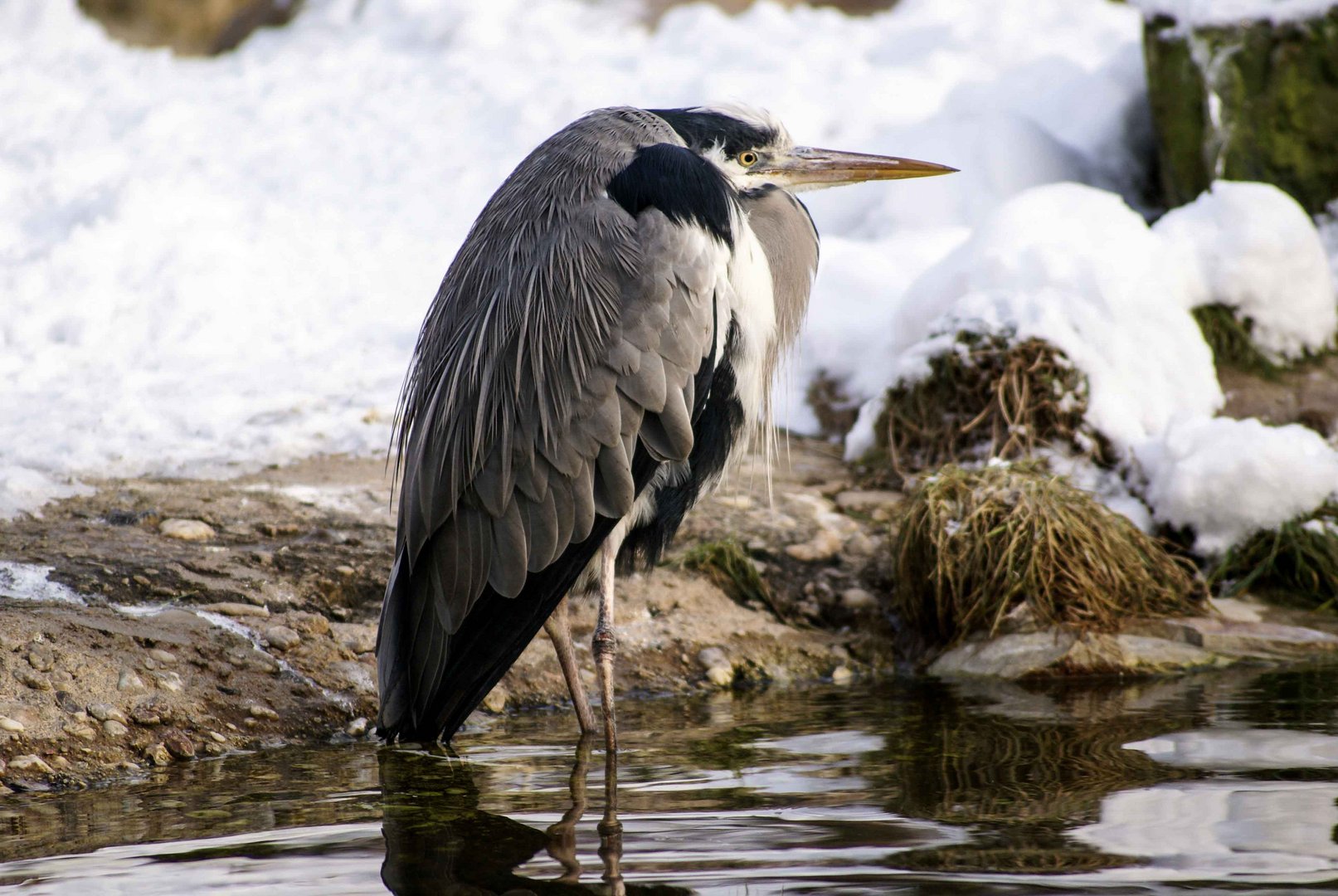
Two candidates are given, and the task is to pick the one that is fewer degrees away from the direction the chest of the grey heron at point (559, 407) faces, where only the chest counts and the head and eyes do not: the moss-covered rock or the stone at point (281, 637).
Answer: the moss-covered rock

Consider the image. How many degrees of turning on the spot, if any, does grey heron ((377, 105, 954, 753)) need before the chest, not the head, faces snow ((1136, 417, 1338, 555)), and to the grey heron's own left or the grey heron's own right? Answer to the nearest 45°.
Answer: approximately 45° to the grey heron's own left

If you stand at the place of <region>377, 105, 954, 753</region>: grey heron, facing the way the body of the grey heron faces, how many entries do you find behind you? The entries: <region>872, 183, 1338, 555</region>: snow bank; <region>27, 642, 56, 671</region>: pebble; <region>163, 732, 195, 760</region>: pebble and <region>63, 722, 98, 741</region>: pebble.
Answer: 3

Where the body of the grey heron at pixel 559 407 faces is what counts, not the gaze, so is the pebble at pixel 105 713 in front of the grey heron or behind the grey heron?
behind

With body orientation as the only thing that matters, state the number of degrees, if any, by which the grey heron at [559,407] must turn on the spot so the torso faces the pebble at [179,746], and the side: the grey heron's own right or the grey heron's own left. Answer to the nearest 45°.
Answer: approximately 180°

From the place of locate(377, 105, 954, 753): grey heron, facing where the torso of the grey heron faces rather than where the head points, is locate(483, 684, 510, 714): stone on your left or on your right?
on your left

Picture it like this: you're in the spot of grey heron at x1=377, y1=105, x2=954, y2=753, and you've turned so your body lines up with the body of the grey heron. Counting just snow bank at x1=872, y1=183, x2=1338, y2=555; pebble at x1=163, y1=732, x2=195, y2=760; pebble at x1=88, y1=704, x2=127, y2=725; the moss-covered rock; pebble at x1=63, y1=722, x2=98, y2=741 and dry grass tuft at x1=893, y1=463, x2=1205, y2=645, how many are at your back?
3

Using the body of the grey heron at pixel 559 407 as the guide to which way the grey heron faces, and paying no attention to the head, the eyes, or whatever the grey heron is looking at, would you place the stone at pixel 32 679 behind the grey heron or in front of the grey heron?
behind

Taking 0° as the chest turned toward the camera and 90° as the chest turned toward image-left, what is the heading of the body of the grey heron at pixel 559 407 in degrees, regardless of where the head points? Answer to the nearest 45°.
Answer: approximately 270°

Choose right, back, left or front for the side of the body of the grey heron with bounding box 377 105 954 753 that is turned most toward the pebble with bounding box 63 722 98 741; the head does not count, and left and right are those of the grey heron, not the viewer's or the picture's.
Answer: back

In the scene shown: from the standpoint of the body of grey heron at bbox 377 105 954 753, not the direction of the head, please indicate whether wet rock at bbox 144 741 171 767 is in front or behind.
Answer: behind

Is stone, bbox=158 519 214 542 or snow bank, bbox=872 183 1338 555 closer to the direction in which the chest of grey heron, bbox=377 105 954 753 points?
the snow bank

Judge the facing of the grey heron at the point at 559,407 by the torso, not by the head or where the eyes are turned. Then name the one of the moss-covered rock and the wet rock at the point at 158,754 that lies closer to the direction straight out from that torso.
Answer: the moss-covered rock
